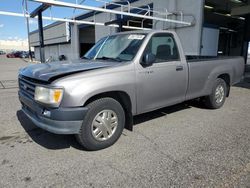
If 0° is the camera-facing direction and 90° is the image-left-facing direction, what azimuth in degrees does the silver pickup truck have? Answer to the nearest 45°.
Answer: approximately 45°
